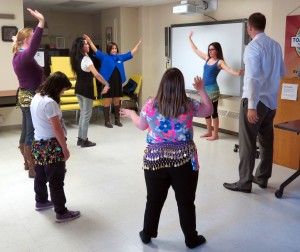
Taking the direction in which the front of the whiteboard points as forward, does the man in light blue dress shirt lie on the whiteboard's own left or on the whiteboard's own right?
on the whiteboard's own left

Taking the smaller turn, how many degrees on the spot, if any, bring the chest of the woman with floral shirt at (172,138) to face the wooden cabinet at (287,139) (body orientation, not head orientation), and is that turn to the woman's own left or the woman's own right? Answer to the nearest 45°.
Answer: approximately 45° to the woman's own right

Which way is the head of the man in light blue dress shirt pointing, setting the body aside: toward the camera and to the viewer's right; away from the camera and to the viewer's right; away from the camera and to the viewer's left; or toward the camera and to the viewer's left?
away from the camera and to the viewer's left

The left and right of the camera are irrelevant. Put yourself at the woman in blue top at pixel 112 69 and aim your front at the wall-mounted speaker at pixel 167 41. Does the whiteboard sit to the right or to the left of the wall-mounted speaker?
right

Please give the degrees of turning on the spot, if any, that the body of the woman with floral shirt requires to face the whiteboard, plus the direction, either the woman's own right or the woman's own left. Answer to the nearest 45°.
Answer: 0° — they already face it

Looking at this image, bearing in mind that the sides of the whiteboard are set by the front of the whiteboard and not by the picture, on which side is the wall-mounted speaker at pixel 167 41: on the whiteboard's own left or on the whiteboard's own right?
on the whiteboard's own right

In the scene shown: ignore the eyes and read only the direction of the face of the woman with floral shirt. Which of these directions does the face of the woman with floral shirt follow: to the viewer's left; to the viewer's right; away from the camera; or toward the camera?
away from the camera

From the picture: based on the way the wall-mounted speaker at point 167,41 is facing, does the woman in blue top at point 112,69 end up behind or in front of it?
in front

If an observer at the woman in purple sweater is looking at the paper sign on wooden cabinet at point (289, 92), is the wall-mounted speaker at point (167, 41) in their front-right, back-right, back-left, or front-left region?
front-left

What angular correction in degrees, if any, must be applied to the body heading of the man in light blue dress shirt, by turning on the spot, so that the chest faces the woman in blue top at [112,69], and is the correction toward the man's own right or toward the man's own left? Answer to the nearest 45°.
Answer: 0° — they already face them

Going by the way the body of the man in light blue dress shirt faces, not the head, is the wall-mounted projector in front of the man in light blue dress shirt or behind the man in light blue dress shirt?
in front

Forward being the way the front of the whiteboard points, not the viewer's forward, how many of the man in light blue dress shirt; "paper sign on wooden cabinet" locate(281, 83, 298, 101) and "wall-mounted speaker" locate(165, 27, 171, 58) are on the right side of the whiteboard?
1

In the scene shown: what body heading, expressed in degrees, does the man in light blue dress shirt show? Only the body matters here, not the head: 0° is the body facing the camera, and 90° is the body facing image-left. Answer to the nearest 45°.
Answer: approximately 135°

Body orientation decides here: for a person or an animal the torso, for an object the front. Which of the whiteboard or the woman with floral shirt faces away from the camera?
the woman with floral shirt

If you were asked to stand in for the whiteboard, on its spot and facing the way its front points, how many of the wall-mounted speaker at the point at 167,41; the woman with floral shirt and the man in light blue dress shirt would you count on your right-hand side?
1

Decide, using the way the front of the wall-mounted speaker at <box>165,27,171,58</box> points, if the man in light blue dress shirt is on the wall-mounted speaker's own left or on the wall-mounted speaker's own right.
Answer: on the wall-mounted speaker's own left

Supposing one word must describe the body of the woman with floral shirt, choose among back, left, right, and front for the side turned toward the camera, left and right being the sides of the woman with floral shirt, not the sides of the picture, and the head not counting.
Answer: back

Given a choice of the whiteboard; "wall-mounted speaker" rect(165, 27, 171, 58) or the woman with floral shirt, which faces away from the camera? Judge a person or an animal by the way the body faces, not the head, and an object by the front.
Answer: the woman with floral shirt

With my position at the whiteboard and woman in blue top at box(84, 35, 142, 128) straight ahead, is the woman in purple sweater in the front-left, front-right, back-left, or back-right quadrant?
front-left
